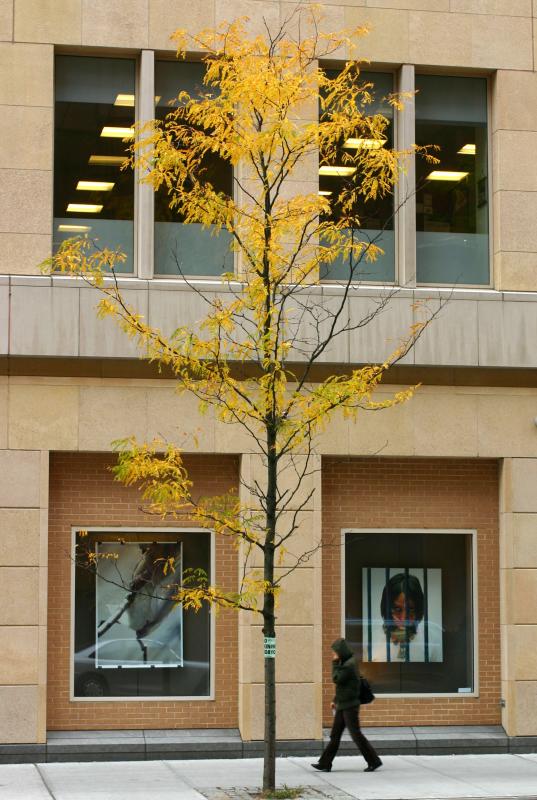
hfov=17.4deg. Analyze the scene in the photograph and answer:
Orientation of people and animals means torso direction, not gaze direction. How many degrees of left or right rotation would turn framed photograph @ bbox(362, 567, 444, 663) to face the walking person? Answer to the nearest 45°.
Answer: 0° — it already faces them

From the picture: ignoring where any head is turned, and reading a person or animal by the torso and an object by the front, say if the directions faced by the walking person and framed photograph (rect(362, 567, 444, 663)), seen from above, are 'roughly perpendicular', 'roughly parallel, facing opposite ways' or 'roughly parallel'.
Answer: roughly perpendicular

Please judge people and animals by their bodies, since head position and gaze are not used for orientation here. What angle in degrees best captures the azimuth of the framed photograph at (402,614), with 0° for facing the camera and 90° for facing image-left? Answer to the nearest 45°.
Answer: approximately 0°

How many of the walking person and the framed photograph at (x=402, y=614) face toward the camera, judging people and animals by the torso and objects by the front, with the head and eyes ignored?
1
